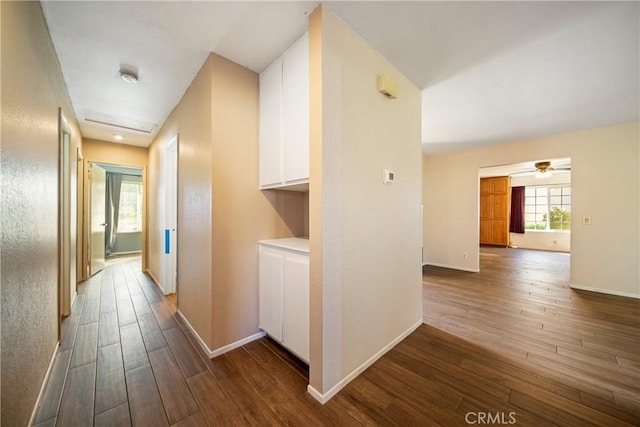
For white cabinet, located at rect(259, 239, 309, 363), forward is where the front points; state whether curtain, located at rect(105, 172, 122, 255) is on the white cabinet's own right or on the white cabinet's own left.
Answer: on the white cabinet's own right

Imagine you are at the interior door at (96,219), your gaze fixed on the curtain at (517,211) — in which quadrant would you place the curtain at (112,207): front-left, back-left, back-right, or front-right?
back-left

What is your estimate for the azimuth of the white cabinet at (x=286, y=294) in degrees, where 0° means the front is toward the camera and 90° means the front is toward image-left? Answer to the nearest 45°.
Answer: approximately 45°

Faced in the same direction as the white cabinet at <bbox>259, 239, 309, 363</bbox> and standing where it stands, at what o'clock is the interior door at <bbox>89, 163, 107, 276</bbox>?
The interior door is roughly at 3 o'clock from the white cabinet.

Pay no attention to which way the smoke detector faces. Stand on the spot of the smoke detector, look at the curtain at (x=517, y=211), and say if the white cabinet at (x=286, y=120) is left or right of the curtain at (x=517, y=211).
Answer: right

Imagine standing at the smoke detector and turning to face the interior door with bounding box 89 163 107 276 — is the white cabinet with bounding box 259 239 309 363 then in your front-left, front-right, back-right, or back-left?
back-right

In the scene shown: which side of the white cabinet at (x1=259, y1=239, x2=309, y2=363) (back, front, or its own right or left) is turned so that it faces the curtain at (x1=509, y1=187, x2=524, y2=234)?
back
